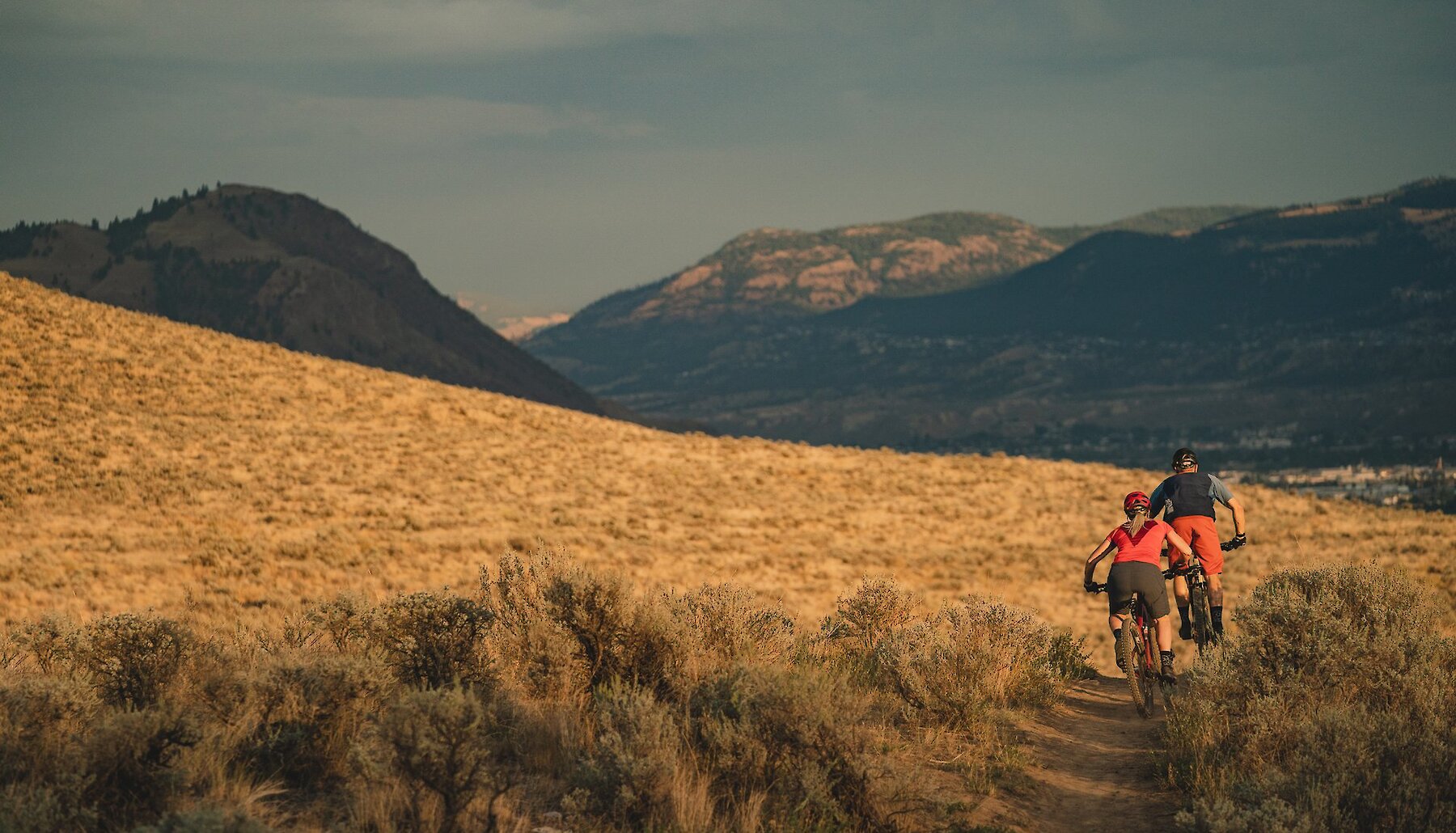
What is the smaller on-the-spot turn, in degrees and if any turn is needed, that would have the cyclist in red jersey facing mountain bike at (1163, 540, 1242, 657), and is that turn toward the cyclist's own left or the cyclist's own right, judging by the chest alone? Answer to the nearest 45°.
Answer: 0° — they already face it

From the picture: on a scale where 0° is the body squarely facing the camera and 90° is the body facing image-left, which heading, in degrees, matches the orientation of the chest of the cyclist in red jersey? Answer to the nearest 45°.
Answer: approximately 180°
